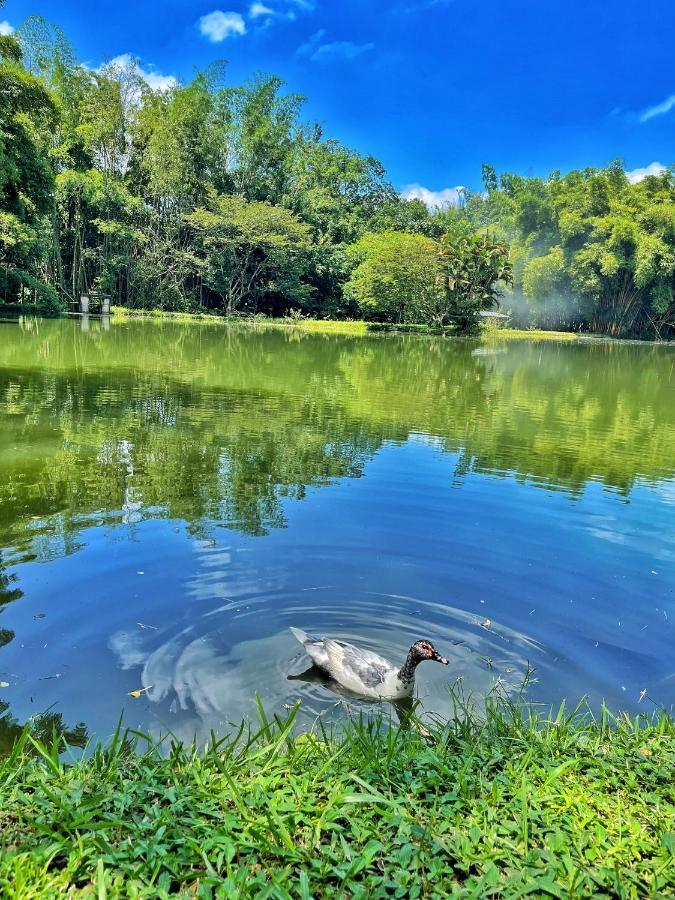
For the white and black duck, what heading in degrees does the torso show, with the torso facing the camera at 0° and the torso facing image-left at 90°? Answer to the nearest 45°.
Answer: approximately 315°

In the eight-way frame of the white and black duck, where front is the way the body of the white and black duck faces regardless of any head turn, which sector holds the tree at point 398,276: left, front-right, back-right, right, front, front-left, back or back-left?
back-left

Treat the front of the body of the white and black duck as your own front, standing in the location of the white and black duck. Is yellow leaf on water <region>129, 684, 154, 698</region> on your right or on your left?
on your right

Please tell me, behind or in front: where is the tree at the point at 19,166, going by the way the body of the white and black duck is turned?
behind

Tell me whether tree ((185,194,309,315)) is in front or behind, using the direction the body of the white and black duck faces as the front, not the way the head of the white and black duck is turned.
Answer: behind

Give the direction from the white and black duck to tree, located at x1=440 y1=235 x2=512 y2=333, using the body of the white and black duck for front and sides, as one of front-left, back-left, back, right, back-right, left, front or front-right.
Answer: back-left
